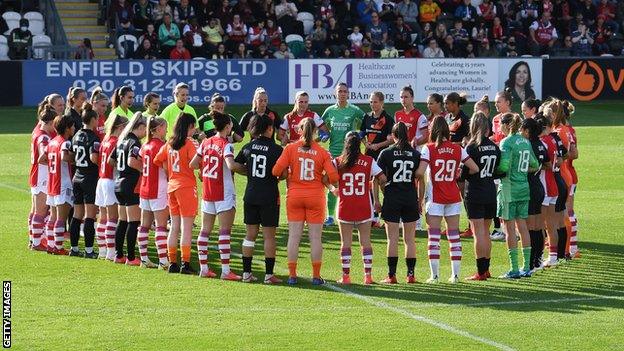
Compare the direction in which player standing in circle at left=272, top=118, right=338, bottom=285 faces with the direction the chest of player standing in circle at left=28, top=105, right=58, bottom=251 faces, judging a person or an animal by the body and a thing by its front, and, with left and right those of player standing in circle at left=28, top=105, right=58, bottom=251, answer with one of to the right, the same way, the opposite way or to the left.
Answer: to the left

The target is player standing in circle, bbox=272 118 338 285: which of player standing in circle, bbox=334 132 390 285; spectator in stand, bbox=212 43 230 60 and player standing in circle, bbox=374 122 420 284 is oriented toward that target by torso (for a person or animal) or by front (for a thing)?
the spectator in stand

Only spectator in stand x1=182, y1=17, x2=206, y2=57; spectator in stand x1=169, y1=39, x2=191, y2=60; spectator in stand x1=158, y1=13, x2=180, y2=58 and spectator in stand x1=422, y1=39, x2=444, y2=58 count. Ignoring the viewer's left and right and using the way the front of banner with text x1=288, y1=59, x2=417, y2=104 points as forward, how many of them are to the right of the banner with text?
3

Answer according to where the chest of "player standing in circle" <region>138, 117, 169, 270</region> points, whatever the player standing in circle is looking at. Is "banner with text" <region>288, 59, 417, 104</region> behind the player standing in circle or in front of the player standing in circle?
in front

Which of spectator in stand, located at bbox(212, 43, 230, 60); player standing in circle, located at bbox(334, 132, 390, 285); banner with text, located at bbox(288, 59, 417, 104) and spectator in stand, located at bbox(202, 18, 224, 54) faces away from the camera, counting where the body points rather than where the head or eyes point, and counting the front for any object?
the player standing in circle

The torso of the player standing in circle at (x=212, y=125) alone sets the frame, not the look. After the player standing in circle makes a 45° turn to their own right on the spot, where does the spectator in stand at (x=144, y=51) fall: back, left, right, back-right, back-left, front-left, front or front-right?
back-right

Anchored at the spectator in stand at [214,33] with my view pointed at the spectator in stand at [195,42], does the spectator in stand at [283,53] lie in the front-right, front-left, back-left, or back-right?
back-left

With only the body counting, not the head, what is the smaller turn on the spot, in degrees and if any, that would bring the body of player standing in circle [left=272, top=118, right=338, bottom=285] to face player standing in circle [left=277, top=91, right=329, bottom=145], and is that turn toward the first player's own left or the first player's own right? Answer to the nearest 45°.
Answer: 0° — they already face them
